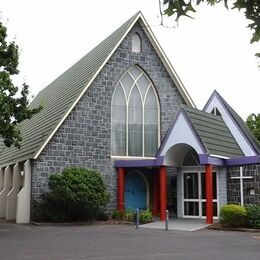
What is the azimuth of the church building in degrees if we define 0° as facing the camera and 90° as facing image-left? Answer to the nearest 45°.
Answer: approximately 315°
